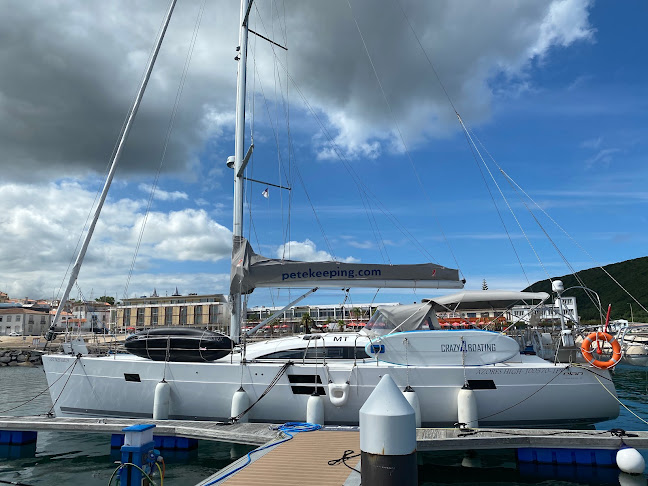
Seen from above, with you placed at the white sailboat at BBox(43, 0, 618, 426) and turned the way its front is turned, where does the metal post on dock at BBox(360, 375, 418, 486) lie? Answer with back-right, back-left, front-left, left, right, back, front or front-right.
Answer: left

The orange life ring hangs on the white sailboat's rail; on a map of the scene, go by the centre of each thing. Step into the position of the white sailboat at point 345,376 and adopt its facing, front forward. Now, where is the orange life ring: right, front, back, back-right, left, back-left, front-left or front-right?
back

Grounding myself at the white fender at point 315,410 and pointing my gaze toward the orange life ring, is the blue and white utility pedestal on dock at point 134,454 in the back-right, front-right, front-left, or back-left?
back-right

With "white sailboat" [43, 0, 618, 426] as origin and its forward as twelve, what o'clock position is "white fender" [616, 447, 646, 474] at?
The white fender is roughly at 7 o'clock from the white sailboat.

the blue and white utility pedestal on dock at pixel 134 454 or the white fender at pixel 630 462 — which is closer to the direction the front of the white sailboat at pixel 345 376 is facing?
the blue and white utility pedestal on dock

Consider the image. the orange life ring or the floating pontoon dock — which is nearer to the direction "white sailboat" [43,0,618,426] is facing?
the floating pontoon dock

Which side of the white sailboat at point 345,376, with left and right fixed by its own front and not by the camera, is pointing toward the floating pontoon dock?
left

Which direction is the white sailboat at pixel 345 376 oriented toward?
to the viewer's left
